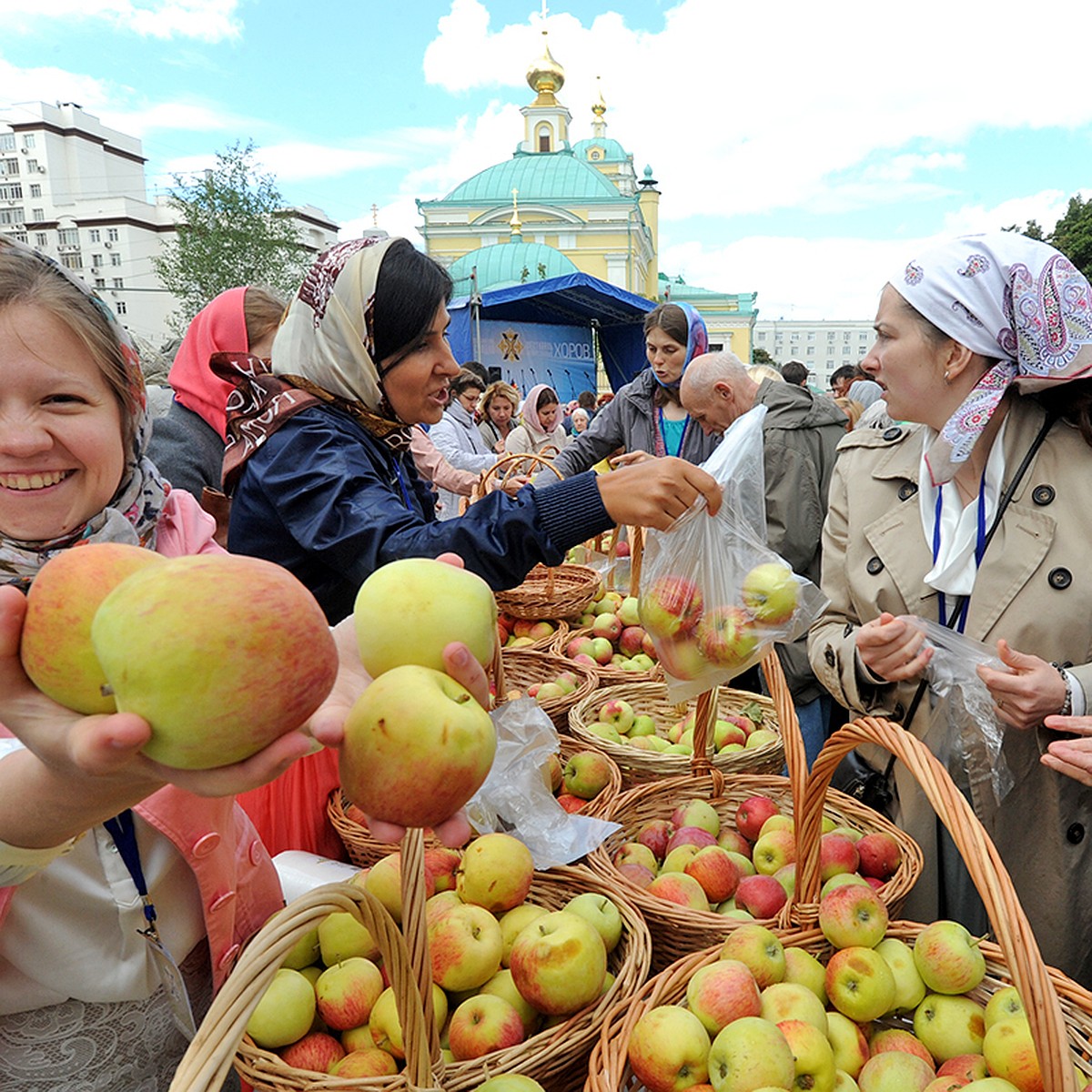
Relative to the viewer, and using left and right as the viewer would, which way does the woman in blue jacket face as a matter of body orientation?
facing to the right of the viewer

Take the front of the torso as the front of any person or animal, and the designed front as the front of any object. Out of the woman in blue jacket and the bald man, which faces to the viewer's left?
the bald man

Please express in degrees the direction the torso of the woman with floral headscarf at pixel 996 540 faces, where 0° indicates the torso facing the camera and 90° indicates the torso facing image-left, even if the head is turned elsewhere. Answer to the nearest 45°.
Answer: approximately 45°

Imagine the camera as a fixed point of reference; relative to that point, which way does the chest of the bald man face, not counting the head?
to the viewer's left

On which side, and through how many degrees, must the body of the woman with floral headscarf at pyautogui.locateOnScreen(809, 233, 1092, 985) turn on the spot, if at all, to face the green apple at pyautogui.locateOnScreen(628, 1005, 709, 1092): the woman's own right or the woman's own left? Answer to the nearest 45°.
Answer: approximately 45° to the woman's own left

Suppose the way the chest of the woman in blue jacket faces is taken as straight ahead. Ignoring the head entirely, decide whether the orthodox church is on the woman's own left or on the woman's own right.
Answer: on the woman's own left

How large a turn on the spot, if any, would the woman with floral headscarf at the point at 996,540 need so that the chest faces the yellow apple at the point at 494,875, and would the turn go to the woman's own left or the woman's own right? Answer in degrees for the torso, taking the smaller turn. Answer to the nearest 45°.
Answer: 0° — they already face it

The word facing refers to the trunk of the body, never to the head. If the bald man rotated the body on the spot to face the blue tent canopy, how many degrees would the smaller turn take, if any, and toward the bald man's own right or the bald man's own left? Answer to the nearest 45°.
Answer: approximately 90° to the bald man's own right

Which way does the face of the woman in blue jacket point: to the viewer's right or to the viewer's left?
to the viewer's right

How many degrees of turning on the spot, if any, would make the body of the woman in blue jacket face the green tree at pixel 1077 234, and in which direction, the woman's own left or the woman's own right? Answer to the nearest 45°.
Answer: approximately 45° to the woman's own left

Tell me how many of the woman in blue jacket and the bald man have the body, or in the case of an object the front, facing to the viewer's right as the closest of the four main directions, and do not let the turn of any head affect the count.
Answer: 1

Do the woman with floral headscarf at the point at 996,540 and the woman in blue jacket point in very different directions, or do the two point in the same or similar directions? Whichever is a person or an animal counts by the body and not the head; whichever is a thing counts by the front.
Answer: very different directions

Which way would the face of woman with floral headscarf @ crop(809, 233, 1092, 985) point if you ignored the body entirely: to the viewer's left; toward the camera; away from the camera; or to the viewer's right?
to the viewer's left
